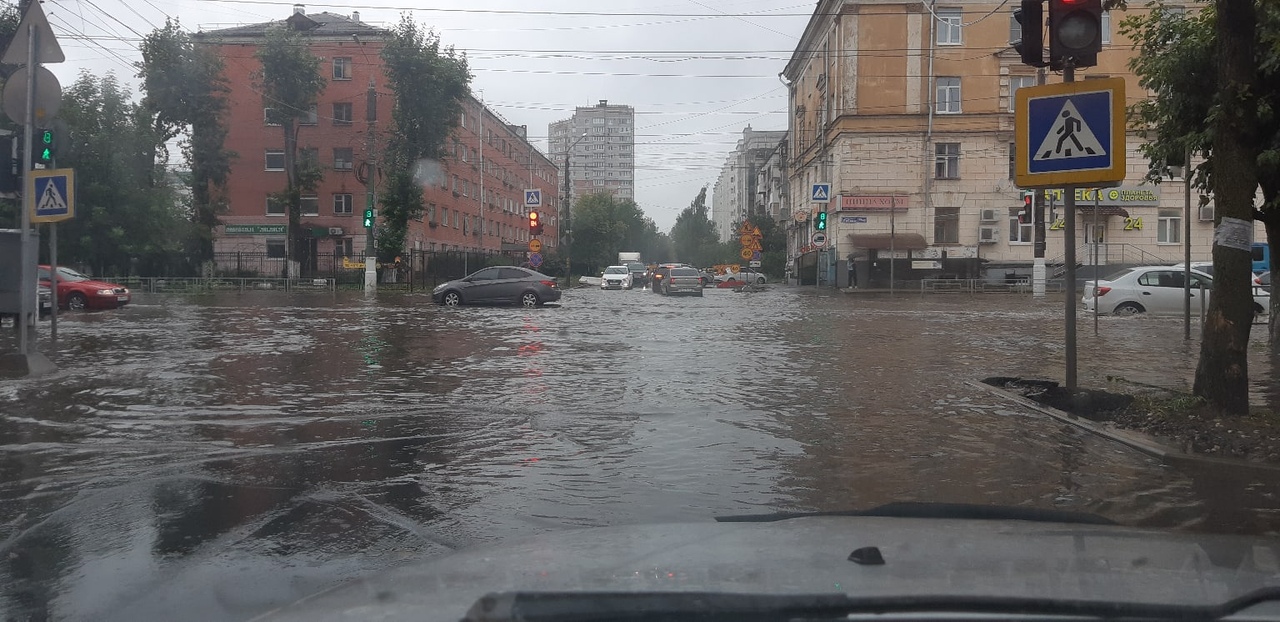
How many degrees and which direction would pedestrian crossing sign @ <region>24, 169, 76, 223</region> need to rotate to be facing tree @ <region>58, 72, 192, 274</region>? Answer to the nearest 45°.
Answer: approximately 180°

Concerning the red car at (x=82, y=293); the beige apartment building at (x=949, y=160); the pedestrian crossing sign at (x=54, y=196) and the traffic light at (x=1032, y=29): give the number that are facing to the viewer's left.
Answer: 1

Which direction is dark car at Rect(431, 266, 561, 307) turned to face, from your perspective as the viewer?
facing to the left of the viewer

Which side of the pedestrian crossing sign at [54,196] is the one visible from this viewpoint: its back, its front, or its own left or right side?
front

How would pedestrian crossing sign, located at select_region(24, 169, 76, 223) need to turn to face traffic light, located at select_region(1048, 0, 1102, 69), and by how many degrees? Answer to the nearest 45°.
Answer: approximately 45° to its left

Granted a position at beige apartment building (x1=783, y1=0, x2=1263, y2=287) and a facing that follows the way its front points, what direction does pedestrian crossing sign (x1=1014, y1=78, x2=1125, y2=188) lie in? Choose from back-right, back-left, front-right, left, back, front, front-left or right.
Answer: front

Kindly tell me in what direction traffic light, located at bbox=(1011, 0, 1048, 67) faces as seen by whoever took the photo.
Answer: facing to the left of the viewer

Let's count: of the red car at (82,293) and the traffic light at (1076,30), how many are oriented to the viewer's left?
0

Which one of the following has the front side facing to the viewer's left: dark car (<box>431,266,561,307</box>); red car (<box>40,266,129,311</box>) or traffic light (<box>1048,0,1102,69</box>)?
the dark car

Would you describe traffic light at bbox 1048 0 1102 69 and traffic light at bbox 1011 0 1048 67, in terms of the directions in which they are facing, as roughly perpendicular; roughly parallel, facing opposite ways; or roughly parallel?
roughly perpendicular

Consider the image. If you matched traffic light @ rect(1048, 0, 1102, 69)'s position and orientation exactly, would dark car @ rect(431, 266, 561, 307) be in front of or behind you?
behind

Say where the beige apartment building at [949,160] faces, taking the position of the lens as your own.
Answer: facing the viewer

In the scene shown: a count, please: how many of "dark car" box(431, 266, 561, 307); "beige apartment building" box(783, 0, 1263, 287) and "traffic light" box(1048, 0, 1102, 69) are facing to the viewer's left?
1
